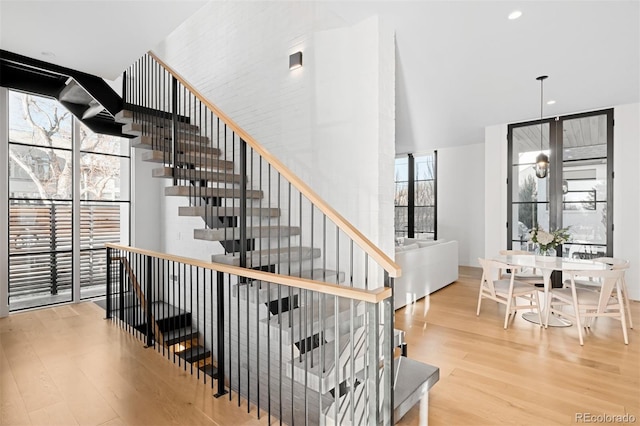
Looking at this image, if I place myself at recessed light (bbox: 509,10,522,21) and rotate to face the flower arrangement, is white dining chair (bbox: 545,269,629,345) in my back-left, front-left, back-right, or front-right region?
front-right

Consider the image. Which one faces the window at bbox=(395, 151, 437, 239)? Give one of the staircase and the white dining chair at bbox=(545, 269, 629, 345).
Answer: the white dining chair

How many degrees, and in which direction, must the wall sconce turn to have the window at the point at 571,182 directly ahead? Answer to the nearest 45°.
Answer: approximately 135° to its left

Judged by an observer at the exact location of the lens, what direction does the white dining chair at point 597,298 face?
facing away from the viewer and to the left of the viewer

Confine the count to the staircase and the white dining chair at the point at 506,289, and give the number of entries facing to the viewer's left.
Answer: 0

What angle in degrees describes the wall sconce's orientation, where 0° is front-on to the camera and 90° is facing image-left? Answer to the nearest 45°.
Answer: approximately 45°

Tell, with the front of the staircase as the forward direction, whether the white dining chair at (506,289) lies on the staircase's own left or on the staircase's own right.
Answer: on the staircase's own left

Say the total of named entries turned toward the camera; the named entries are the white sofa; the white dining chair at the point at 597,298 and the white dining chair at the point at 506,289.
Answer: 0

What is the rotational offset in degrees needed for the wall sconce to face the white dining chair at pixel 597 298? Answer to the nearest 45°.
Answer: approximately 135° to its left

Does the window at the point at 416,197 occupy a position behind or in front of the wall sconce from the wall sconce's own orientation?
behind

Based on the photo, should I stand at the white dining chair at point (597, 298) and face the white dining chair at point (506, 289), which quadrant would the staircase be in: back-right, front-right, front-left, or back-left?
front-left

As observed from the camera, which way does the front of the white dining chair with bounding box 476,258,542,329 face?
facing away from the viewer and to the right of the viewer

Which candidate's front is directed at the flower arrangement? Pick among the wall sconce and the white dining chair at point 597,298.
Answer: the white dining chair

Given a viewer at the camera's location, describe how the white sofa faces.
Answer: facing away from the viewer and to the left of the viewer

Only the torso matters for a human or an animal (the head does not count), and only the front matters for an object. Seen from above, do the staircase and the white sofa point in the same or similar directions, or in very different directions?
very different directions
